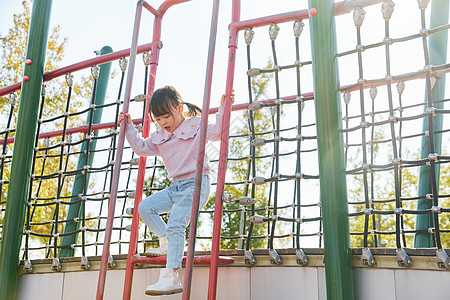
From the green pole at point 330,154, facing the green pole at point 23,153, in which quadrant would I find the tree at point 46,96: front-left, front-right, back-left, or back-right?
front-right

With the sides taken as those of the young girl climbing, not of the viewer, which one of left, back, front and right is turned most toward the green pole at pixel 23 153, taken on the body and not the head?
right

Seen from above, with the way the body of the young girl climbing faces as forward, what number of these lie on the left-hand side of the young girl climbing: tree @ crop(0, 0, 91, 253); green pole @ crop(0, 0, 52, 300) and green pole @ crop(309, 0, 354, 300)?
1

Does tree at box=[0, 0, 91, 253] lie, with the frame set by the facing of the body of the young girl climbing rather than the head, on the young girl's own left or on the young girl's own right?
on the young girl's own right

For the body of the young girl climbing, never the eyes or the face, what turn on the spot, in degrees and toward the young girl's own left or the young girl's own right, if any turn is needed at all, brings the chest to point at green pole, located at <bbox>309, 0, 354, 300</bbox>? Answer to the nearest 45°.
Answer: approximately 90° to the young girl's own left

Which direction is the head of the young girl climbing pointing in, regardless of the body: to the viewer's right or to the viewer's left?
to the viewer's left

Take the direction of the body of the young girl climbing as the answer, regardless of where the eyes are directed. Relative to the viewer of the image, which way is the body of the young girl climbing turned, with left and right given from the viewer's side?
facing the viewer and to the left of the viewer
